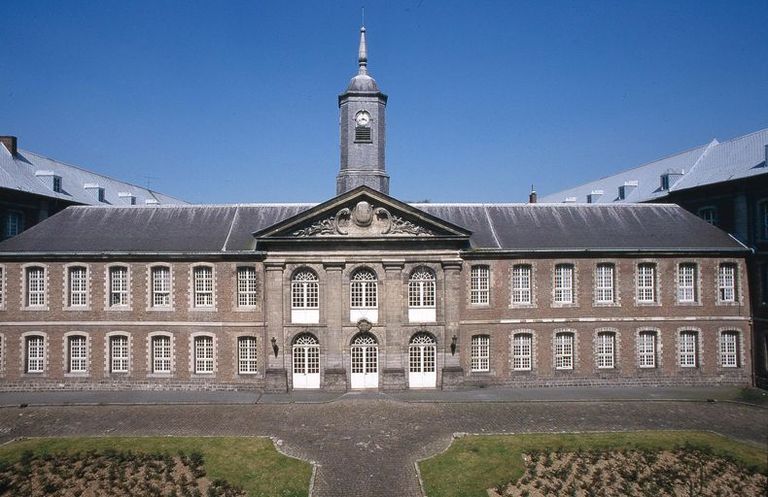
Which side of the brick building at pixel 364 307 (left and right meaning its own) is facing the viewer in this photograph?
front
